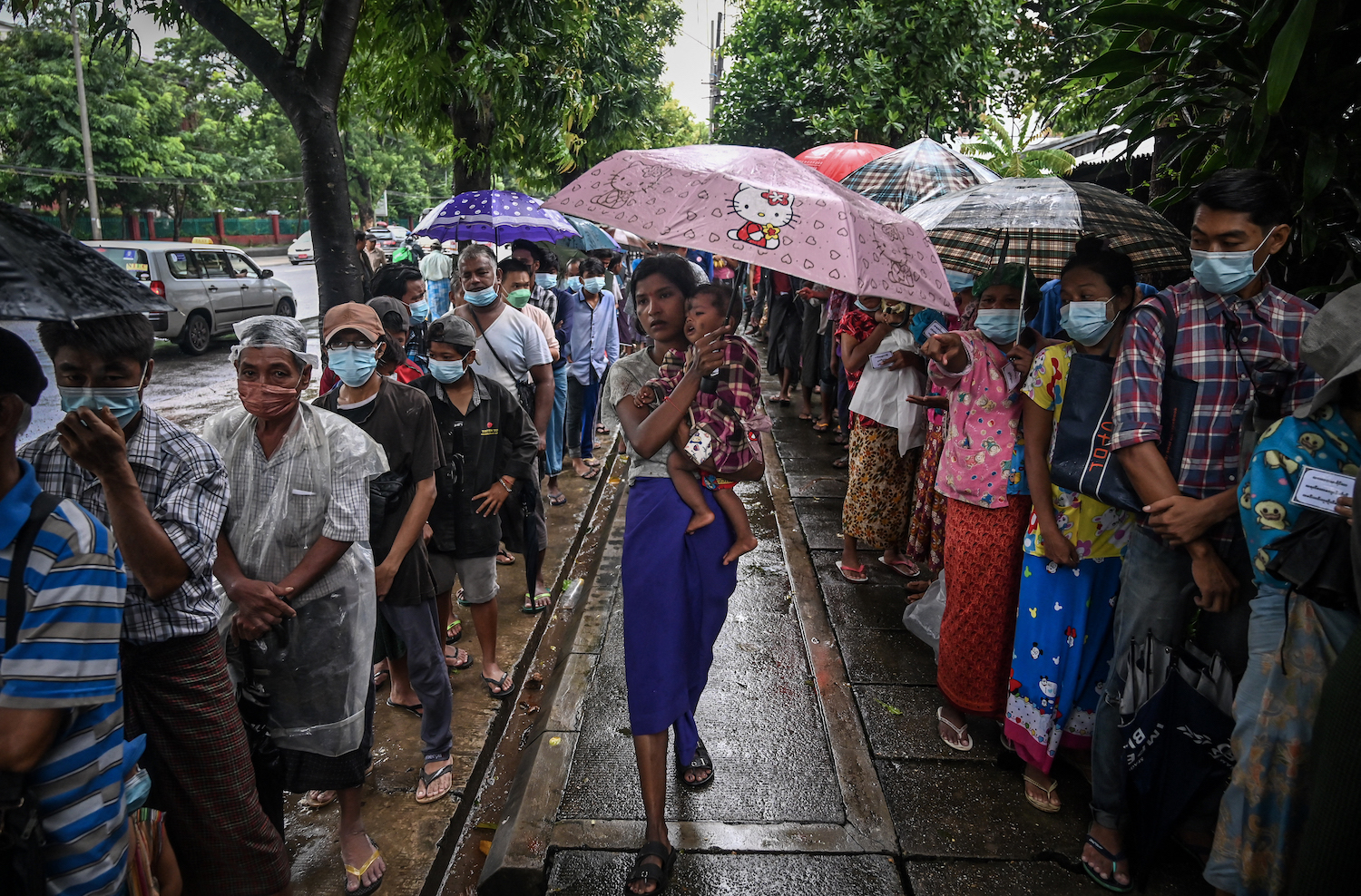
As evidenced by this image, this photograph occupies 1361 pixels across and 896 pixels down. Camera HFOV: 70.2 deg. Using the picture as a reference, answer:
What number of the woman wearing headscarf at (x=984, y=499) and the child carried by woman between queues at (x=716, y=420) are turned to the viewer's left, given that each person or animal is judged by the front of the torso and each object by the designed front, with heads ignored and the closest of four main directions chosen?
1

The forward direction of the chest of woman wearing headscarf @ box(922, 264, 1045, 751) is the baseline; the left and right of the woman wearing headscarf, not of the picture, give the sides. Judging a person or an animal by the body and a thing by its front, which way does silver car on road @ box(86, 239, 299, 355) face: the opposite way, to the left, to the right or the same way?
the opposite way

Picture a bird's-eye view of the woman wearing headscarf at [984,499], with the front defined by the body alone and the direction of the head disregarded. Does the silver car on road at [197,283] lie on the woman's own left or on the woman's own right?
on the woman's own right

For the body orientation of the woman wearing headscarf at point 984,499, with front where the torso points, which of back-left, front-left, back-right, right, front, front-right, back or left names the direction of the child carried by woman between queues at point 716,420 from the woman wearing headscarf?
front-right

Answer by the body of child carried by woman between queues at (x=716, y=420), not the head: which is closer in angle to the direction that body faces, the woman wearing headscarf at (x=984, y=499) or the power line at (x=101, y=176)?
the power line

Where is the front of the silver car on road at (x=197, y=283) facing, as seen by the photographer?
facing away from the viewer and to the right of the viewer
